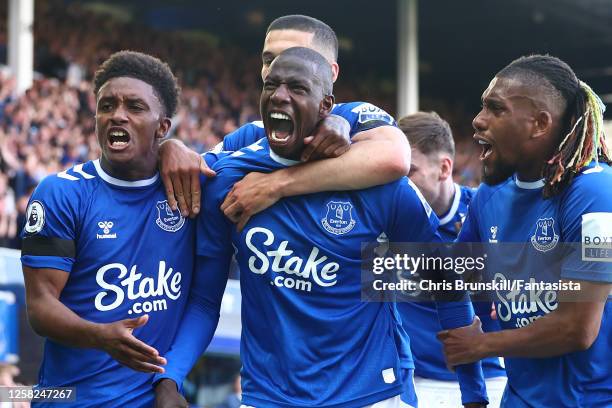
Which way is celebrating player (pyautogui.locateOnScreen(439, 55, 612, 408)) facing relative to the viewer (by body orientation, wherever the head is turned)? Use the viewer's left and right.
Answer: facing the viewer and to the left of the viewer

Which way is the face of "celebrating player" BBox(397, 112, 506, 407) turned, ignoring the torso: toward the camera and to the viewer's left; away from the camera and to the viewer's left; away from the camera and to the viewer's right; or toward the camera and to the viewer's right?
toward the camera and to the viewer's left

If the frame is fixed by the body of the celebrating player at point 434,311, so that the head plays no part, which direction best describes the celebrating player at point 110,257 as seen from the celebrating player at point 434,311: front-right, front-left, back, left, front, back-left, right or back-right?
front

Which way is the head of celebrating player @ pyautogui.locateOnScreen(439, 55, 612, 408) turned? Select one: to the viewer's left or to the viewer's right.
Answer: to the viewer's left

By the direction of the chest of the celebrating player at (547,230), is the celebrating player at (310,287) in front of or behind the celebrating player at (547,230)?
in front

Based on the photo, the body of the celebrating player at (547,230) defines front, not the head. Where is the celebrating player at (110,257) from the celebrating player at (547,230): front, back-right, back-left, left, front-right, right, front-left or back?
front-right

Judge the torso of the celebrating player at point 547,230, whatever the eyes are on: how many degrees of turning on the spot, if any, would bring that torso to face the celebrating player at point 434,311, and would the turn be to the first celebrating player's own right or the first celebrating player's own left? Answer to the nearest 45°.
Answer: approximately 90° to the first celebrating player's own right

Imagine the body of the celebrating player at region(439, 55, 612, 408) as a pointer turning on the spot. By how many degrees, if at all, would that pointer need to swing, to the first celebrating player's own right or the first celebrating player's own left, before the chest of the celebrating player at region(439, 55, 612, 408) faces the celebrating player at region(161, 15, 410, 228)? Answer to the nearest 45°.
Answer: approximately 45° to the first celebrating player's own right

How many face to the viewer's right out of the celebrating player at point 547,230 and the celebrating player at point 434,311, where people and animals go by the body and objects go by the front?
0

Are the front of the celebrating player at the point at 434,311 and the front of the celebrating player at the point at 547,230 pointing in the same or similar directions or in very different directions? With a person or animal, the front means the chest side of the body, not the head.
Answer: same or similar directions

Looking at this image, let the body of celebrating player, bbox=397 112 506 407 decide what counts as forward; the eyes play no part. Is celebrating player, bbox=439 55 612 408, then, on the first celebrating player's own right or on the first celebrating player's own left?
on the first celebrating player's own left

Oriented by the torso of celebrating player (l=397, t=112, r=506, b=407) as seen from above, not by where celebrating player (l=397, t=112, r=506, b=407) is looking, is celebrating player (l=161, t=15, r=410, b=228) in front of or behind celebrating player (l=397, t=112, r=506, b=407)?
in front

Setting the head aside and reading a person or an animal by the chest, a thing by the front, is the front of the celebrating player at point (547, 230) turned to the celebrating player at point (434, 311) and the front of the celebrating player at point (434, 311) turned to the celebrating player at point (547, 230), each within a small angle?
no
